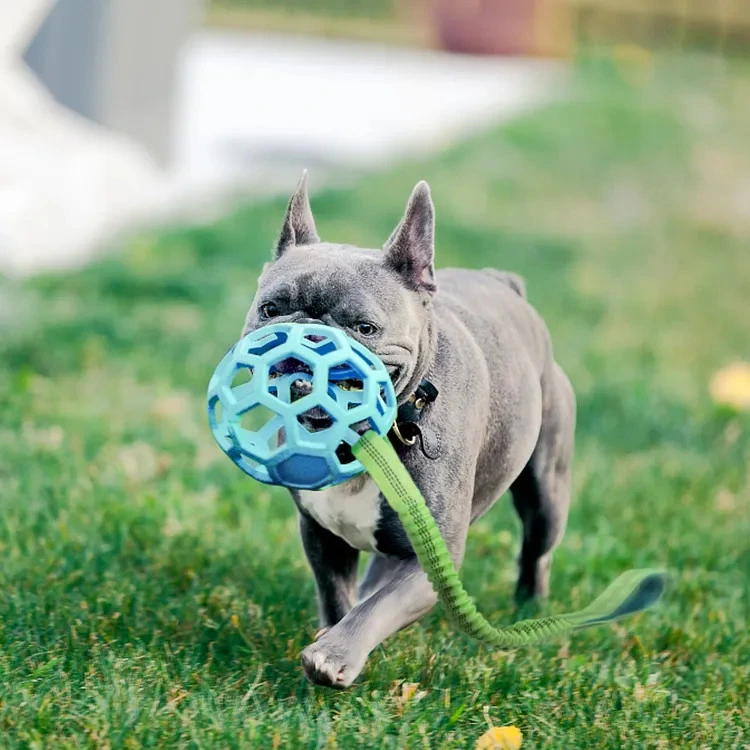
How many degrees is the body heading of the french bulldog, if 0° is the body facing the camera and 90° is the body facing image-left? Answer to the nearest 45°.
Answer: approximately 45°

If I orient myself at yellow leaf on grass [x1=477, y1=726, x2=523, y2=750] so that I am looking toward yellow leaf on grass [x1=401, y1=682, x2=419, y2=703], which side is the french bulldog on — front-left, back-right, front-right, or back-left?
front-right
